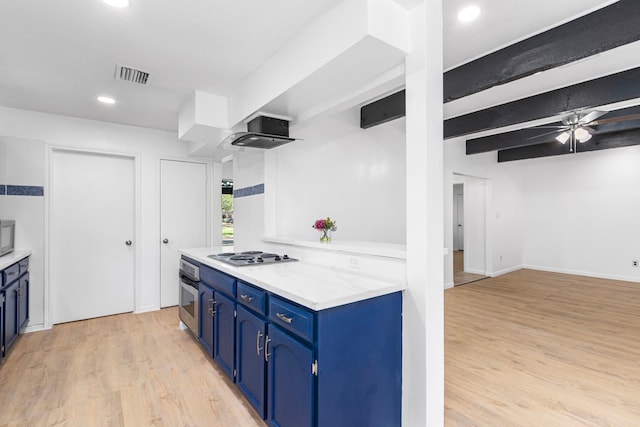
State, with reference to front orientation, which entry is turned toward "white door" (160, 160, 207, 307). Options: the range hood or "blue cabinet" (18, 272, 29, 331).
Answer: the blue cabinet

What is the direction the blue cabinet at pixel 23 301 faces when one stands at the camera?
facing to the right of the viewer

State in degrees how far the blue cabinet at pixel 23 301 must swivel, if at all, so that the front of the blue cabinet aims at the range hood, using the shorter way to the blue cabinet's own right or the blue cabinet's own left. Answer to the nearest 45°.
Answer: approximately 45° to the blue cabinet's own right

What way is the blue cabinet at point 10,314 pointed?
to the viewer's right

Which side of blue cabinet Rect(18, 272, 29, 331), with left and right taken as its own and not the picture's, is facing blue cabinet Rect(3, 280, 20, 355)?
right

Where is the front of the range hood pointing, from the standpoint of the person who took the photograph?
facing the viewer and to the left of the viewer

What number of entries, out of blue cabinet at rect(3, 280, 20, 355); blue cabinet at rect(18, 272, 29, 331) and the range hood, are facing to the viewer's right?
2

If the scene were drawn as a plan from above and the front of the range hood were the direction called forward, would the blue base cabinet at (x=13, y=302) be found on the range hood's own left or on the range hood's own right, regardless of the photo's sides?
on the range hood's own right

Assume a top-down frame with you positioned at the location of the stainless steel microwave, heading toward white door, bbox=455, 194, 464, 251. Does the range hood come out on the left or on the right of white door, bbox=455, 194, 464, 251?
right
